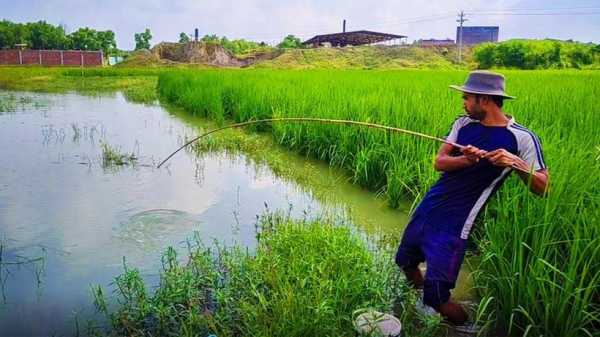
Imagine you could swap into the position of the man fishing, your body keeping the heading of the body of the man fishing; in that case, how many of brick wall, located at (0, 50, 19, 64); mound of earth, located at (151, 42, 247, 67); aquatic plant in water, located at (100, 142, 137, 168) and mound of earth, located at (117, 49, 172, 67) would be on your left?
0

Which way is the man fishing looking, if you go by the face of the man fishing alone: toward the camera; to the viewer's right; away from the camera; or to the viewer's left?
to the viewer's left

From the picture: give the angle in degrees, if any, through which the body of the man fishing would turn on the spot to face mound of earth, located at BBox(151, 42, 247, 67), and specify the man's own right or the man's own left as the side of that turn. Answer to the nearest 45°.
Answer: approximately 90° to the man's own right

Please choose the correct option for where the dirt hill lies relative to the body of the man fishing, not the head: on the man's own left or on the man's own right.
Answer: on the man's own right

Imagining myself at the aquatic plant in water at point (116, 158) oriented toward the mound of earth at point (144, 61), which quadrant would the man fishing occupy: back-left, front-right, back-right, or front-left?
back-right

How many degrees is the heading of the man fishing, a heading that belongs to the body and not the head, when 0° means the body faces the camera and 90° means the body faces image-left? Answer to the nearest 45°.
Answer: approximately 45°

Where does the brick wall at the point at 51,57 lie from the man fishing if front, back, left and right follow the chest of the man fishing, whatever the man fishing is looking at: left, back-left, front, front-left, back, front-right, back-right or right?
right

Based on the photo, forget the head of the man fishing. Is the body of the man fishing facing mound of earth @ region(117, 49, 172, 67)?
no

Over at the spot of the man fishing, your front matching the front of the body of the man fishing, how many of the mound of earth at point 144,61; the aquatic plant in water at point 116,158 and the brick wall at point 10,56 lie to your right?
3

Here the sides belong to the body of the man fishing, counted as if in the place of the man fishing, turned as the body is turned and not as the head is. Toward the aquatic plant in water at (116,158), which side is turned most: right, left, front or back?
right
